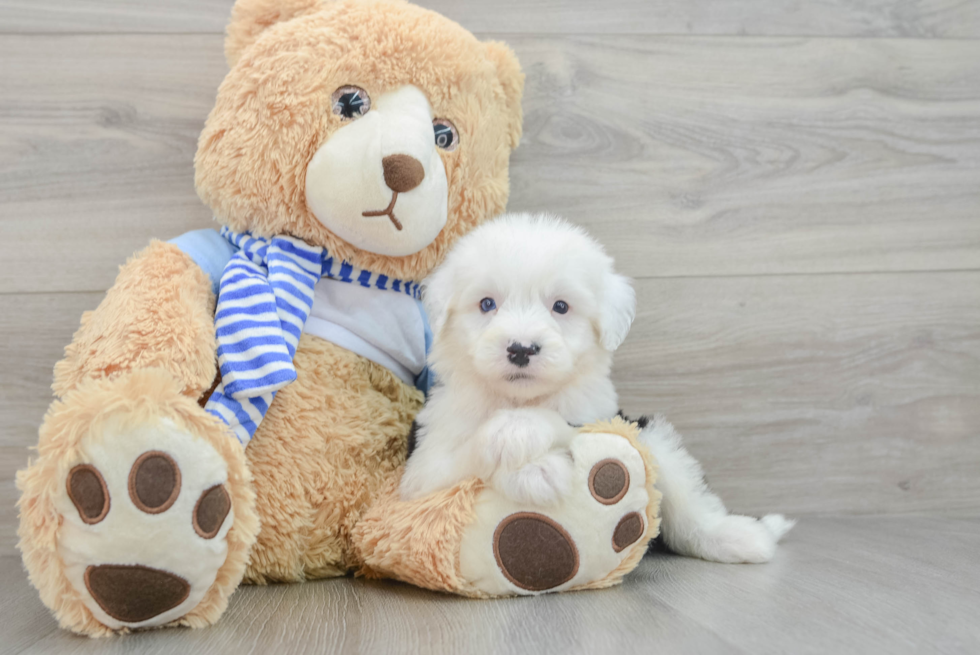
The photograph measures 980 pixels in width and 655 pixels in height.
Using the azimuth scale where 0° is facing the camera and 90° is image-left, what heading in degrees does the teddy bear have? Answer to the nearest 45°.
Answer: approximately 315°
